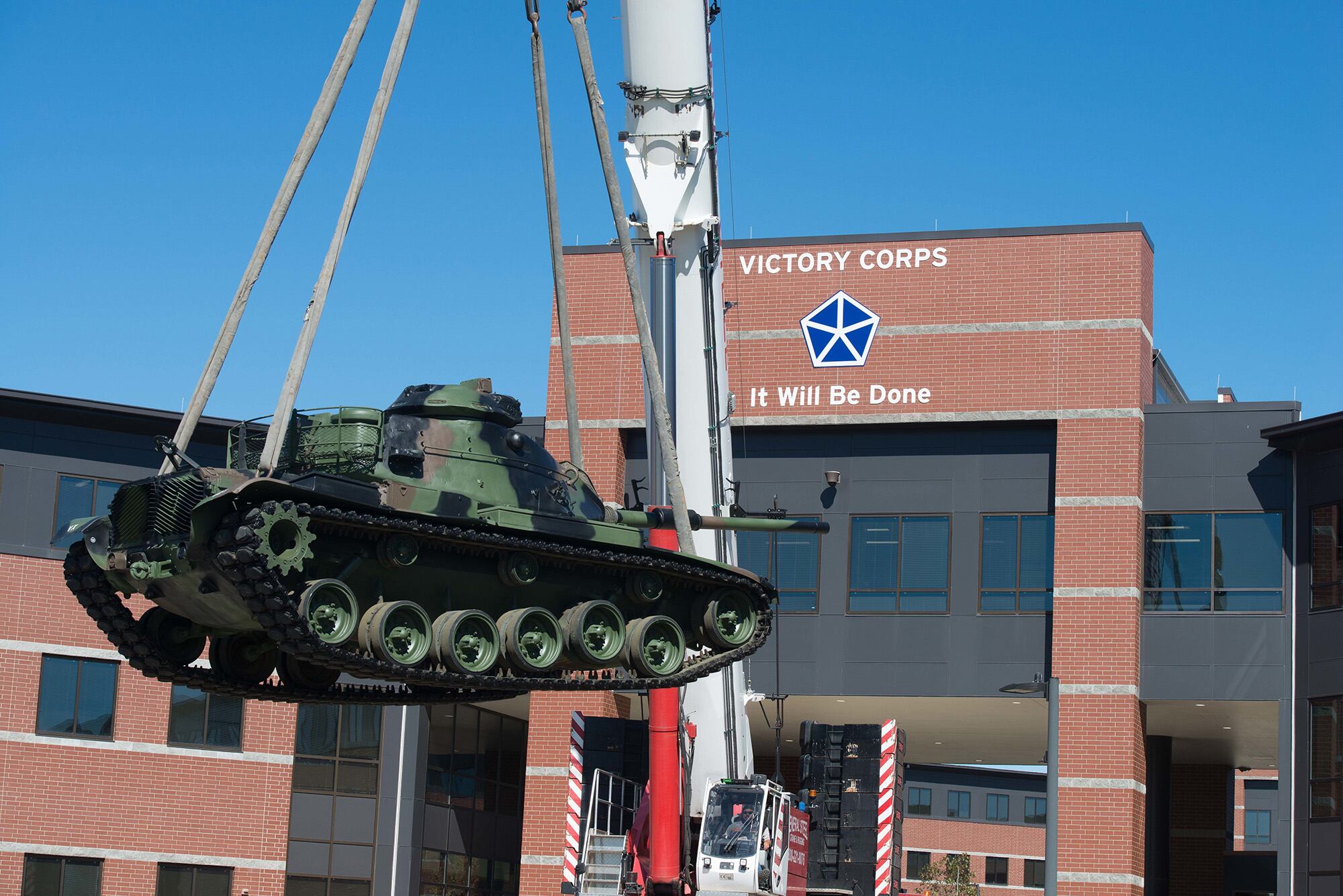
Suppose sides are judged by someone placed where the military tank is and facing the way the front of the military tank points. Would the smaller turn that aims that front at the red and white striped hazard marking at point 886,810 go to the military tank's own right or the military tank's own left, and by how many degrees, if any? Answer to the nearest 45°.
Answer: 0° — it already faces it

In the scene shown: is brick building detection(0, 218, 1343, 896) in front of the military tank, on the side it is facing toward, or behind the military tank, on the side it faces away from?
in front

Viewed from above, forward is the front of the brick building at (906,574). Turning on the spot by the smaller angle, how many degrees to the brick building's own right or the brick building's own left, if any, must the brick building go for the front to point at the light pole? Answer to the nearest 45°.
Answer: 0° — it already faces it

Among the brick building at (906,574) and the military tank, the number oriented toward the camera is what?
1

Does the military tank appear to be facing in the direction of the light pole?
yes

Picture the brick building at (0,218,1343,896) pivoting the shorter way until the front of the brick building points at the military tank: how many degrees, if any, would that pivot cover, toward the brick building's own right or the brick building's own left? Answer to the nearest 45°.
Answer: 0° — it already faces it

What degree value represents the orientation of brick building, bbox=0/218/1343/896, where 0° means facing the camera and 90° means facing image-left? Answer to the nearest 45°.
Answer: approximately 0°

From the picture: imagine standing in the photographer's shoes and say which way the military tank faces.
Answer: facing away from the viewer and to the right of the viewer

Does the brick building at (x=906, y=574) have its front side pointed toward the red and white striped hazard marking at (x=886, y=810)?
yes
